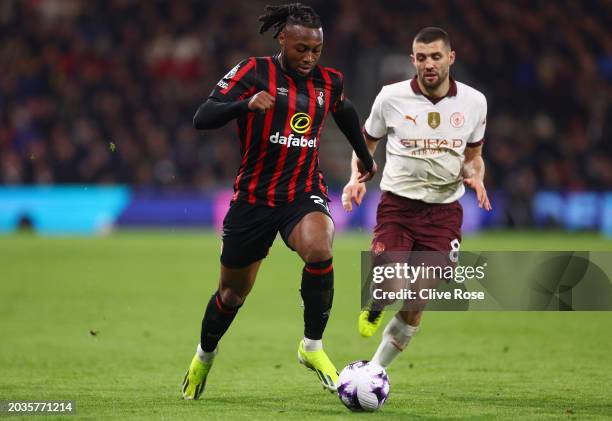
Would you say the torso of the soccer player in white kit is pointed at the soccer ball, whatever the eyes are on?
yes

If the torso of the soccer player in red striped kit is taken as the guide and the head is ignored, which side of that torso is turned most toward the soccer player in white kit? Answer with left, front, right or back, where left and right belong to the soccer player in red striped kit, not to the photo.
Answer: left

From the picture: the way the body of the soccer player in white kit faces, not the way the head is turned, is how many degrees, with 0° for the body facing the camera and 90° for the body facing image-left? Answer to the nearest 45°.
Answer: approximately 0°

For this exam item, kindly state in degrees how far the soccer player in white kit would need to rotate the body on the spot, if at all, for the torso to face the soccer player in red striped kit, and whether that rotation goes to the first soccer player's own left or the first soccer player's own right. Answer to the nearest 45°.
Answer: approximately 45° to the first soccer player's own right
